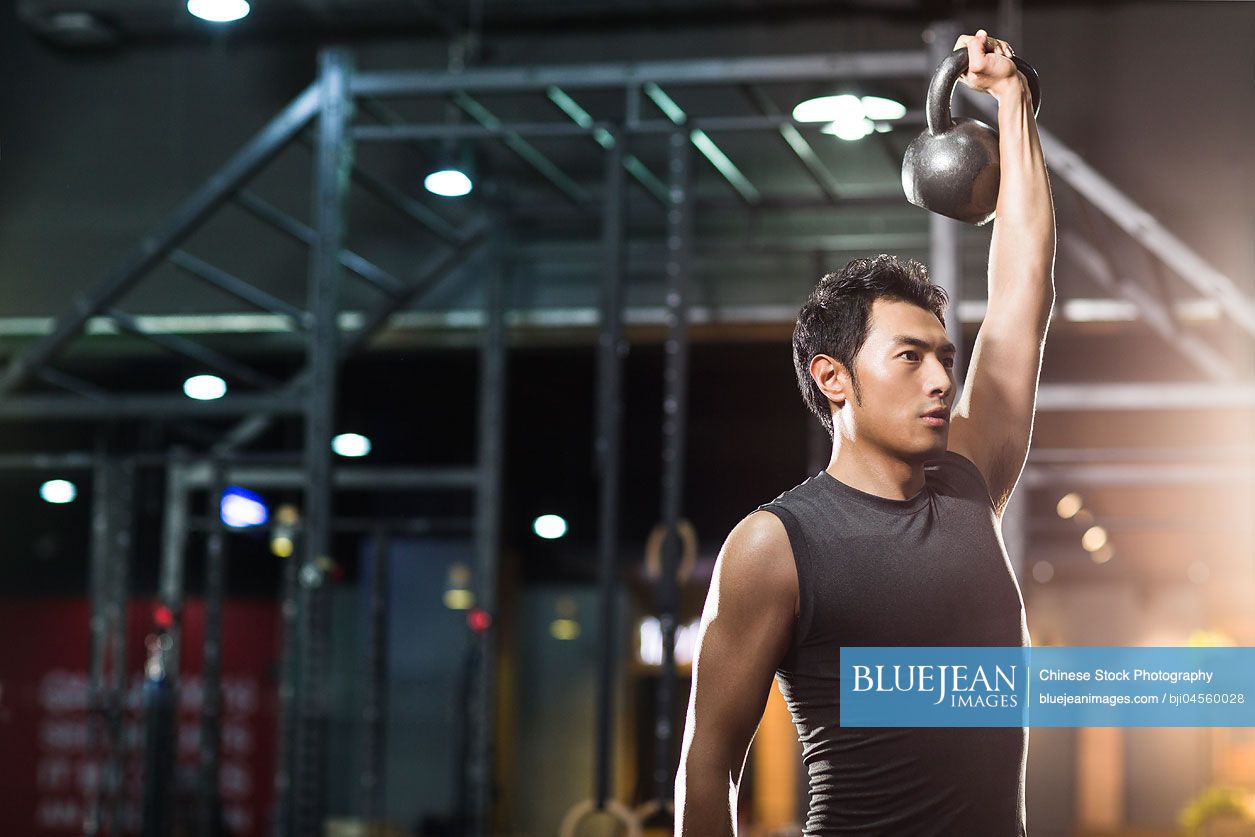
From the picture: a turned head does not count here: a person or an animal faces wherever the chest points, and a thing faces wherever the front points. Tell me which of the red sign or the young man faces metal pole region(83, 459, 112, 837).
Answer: the red sign

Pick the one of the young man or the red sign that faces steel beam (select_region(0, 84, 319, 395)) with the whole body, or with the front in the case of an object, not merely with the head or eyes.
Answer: the red sign

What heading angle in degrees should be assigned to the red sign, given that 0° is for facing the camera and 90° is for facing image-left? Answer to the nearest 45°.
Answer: approximately 0°

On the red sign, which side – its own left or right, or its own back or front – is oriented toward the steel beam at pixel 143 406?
front

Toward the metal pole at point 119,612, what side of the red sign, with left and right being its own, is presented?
front

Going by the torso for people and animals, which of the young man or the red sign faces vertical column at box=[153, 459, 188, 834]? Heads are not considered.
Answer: the red sign

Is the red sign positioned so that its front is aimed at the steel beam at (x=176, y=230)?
yes

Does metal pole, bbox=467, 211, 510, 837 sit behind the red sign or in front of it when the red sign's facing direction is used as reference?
in front

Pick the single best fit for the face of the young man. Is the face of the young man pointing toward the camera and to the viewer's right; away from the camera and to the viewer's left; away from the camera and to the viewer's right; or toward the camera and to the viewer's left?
toward the camera and to the viewer's right

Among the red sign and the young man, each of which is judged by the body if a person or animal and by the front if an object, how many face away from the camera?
0

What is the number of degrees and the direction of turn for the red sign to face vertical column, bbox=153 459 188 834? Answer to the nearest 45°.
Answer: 0° — it already faces it
